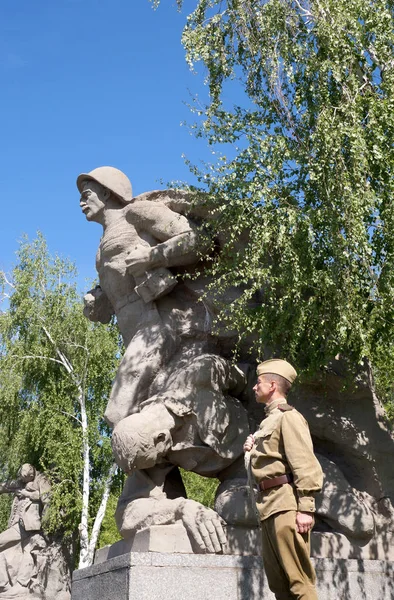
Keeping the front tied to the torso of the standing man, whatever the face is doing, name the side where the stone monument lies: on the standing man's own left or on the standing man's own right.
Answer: on the standing man's own right

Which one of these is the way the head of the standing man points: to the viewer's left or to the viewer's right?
to the viewer's left

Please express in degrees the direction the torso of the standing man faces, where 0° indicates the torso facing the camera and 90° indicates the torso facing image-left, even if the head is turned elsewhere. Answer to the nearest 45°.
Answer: approximately 90°

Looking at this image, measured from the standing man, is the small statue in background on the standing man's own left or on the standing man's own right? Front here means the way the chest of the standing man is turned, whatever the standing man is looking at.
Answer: on the standing man's own right
